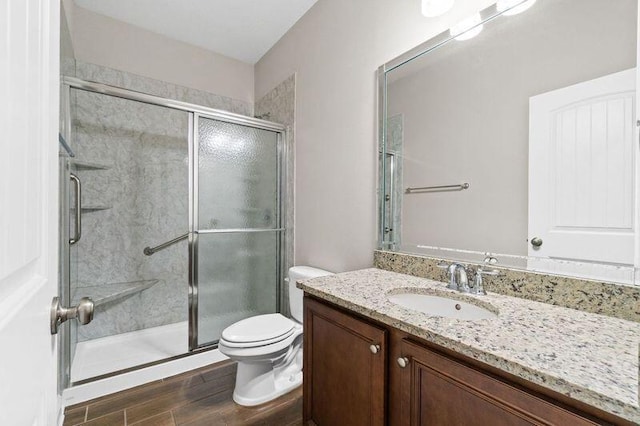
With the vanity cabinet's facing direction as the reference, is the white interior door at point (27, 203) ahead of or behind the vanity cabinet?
ahead

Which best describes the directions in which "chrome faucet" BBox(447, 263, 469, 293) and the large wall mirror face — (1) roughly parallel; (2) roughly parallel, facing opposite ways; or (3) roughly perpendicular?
roughly parallel

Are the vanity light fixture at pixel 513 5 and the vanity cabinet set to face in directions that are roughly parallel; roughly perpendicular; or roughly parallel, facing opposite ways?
roughly parallel

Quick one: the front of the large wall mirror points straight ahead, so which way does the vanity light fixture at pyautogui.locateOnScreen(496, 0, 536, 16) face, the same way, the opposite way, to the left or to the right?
the same way

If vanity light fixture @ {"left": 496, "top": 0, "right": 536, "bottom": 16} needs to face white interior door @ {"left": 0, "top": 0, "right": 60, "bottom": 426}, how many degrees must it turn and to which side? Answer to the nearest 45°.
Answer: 0° — it already faces it

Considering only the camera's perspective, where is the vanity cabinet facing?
facing the viewer and to the left of the viewer

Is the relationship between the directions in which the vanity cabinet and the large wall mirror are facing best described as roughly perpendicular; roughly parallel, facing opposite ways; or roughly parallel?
roughly parallel

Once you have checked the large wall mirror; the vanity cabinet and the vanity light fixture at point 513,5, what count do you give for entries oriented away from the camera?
0
